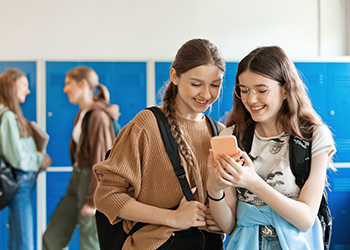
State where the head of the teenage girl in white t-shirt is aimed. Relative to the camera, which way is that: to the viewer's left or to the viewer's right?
to the viewer's left

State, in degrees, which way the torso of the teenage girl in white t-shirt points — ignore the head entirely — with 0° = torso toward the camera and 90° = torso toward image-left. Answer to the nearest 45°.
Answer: approximately 45°

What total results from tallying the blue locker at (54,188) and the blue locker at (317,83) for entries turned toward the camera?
2

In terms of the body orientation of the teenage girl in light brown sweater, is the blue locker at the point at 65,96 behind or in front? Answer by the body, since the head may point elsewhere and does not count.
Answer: behind

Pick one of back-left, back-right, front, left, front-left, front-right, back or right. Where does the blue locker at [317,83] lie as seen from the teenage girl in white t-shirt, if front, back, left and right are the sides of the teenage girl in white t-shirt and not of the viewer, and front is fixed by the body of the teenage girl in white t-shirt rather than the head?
back-right
